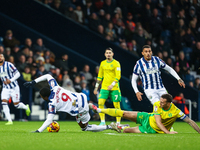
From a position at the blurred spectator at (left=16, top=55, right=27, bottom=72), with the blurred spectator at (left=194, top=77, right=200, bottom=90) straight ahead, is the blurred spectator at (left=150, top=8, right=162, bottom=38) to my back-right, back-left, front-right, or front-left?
front-left

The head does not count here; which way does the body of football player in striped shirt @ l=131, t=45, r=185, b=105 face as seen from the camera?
toward the camera

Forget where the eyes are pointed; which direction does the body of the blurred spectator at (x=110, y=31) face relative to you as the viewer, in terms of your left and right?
facing the viewer and to the left of the viewer

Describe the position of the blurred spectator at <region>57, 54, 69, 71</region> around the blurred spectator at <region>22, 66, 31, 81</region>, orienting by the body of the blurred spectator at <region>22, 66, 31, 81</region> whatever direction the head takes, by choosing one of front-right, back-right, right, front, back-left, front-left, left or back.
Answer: back-left

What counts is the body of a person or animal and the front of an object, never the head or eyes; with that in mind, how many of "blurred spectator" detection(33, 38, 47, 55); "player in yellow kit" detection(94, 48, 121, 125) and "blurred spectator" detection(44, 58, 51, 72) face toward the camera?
3

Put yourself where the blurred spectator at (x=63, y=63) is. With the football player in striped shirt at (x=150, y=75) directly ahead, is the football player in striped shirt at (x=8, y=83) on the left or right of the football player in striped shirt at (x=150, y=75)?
right

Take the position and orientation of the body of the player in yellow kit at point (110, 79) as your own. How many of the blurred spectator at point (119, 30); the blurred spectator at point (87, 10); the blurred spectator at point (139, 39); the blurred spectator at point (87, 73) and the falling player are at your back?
4

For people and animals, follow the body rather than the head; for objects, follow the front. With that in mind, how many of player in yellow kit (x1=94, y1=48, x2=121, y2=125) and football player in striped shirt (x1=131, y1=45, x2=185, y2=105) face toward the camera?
2

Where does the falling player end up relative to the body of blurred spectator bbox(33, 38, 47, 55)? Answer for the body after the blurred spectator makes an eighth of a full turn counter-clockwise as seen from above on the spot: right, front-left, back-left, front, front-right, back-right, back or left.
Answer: front-right

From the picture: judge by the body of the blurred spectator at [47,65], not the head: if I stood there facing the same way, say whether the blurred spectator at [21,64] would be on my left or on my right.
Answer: on my right

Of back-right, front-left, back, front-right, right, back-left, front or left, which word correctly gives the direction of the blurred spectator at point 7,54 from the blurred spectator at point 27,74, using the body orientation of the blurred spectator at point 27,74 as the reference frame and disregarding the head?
right

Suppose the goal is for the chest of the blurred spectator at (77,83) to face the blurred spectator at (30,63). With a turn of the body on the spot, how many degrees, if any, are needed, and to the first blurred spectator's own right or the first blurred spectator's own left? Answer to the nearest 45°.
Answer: approximately 90° to the first blurred spectator's own right

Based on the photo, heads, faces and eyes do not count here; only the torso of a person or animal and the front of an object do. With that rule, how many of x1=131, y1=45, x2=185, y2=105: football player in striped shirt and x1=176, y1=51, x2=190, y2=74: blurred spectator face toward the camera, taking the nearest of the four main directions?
2

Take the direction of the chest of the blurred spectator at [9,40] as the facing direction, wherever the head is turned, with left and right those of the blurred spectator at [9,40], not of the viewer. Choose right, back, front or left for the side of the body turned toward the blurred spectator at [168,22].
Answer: left

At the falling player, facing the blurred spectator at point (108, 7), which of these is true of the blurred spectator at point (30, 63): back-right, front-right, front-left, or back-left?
front-left

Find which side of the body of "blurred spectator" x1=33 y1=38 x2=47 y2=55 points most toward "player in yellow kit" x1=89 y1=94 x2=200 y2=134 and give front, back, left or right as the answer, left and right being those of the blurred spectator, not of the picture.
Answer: front

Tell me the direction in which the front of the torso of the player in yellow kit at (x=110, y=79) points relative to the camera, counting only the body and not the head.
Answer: toward the camera
